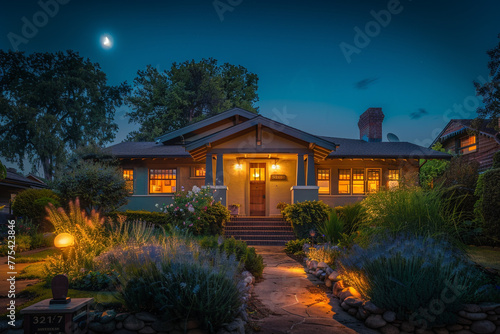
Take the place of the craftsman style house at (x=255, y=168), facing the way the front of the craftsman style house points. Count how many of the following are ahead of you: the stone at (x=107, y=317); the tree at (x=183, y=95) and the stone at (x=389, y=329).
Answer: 2

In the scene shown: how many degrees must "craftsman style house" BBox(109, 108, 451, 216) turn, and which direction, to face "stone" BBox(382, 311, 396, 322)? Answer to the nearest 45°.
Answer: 0° — it already faces it

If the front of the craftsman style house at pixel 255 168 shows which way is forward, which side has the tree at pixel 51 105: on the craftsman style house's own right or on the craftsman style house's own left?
on the craftsman style house's own right

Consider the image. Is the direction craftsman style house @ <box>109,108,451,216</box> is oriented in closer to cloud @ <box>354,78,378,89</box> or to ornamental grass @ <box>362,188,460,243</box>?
the ornamental grass

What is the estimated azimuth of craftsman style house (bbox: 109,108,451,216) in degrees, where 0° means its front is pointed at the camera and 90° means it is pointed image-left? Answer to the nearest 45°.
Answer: approximately 0°

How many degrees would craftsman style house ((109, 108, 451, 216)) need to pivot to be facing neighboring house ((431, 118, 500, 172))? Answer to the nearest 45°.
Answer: approximately 135° to its left

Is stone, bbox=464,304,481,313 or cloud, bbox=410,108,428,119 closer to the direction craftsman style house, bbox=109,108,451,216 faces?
the stone
